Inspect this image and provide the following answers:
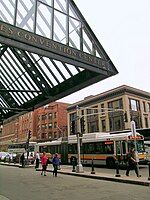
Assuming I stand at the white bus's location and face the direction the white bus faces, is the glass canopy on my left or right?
on my right

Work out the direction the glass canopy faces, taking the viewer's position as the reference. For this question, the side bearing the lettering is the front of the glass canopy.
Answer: facing the viewer and to the right of the viewer

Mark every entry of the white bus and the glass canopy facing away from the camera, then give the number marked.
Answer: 0

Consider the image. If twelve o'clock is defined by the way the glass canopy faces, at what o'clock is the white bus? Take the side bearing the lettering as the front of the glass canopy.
The white bus is roughly at 8 o'clock from the glass canopy.
